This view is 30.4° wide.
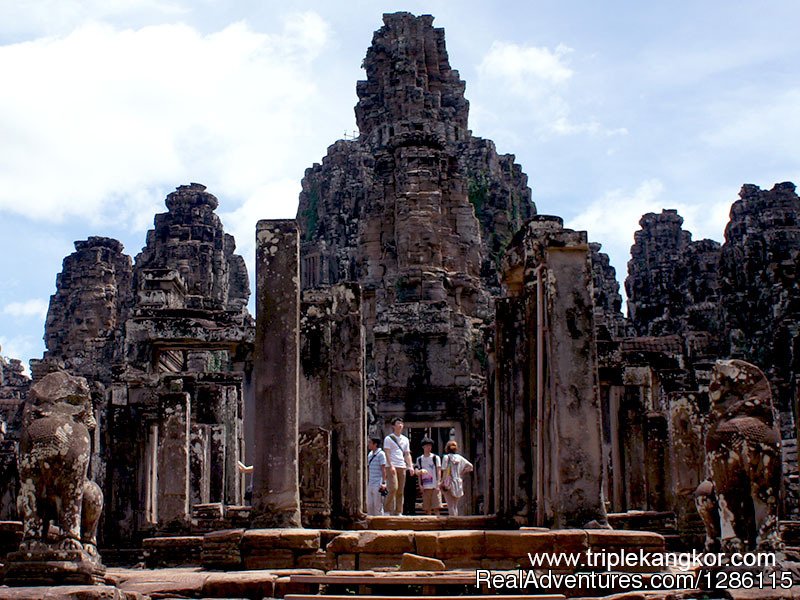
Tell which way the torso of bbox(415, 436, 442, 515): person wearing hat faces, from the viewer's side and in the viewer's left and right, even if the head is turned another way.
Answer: facing the viewer
